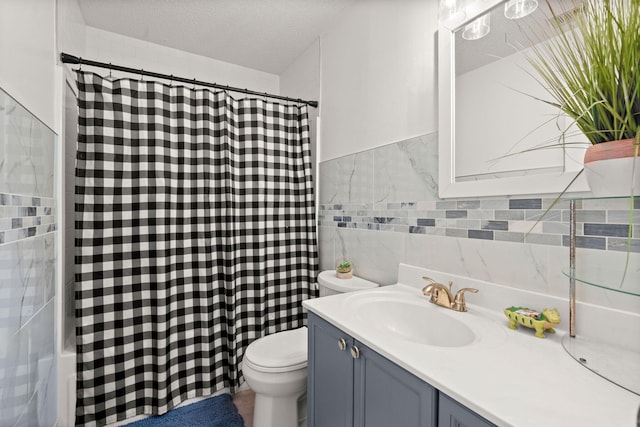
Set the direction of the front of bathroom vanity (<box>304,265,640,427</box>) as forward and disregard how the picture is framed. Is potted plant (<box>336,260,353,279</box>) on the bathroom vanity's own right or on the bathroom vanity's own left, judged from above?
on the bathroom vanity's own right

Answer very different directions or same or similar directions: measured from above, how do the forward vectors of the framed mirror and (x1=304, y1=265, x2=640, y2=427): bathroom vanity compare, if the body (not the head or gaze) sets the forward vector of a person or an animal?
same or similar directions

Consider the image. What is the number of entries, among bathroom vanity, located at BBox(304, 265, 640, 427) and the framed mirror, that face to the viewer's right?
0

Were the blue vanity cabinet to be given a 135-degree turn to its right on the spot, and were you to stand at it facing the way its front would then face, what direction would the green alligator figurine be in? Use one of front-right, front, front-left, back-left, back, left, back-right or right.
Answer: right

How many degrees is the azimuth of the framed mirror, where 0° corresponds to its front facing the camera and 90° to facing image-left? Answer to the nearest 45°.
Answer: approximately 45°

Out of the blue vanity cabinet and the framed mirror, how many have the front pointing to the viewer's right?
0

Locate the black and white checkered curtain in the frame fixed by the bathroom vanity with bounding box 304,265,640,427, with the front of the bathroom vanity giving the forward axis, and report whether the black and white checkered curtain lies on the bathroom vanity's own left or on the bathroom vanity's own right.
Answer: on the bathroom vanity's own right

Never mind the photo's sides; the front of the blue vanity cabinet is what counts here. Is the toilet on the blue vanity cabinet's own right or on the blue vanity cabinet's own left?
on the blue vanity cabinet's own right

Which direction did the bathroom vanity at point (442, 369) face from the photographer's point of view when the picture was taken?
facing the viewer and to the left of the viewer

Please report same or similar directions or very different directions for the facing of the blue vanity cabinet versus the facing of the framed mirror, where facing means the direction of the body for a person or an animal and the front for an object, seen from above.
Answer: same or similar directions
